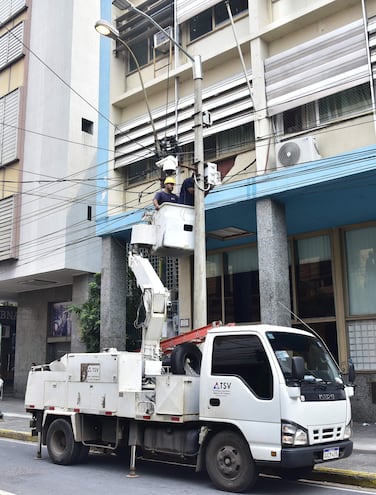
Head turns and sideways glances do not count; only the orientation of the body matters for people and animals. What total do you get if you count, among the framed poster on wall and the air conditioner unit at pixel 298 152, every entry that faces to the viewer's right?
0

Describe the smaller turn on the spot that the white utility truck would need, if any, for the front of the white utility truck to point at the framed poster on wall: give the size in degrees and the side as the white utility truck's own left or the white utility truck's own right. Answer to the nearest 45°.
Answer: approximately 135° to the white utility truck's own left

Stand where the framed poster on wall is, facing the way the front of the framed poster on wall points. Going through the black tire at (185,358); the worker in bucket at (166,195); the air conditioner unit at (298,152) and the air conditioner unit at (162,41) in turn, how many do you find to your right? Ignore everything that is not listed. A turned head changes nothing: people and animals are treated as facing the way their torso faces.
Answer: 0

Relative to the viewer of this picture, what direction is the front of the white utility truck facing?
facing the viewer and to the right of the viewer

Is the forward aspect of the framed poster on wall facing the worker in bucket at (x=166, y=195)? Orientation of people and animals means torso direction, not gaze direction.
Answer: no

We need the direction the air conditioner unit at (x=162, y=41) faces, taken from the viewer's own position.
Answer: facing the viewer and to the left of the viewer

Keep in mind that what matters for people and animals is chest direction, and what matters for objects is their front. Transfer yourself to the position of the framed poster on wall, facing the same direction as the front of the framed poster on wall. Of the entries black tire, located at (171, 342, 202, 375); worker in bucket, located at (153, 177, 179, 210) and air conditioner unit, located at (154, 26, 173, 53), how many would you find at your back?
0

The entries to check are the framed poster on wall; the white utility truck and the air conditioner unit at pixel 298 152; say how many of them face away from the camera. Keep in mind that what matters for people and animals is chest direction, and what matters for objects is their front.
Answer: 0

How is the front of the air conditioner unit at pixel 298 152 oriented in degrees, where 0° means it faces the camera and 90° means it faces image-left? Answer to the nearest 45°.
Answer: approximately 45°

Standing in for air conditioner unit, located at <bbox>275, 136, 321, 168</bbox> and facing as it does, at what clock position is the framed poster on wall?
The framed poster on wall is roughly at 3 o'clock from the air conditioner unit.

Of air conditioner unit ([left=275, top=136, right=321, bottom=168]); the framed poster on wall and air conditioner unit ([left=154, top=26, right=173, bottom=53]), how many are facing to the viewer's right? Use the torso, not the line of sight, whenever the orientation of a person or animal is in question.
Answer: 0

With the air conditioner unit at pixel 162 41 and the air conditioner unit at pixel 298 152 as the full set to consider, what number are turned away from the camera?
0

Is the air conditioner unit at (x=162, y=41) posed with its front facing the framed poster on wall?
no

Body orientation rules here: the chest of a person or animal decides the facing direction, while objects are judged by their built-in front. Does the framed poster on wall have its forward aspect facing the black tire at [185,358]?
no
